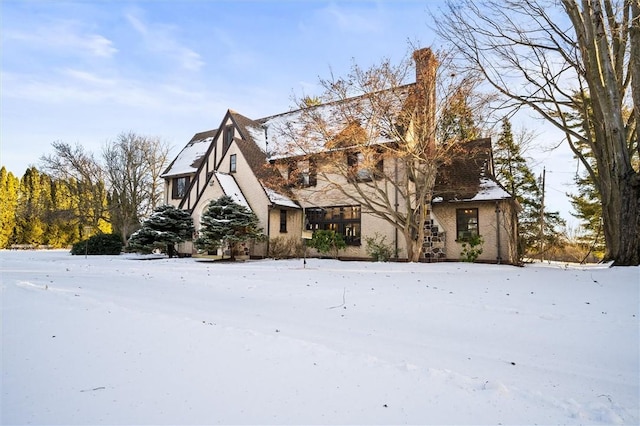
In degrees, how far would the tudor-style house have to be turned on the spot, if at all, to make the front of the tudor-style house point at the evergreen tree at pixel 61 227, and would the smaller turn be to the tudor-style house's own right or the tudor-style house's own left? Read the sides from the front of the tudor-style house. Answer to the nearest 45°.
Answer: approximately 90° to the tudor-style house's own right

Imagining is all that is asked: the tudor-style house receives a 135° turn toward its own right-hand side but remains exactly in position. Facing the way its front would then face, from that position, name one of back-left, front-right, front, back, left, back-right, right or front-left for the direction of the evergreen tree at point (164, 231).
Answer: left

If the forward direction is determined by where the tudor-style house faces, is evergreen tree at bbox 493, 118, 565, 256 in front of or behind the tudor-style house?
behind

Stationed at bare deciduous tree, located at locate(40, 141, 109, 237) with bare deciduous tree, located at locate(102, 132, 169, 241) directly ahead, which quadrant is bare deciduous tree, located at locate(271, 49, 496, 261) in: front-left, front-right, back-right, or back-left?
front-right

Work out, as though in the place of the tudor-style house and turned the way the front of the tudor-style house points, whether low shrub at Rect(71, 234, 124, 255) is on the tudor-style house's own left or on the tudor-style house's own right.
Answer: on the tudor-style house's own right

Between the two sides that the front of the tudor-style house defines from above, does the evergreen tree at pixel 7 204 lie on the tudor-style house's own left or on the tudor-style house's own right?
on the tudor-style house's own right

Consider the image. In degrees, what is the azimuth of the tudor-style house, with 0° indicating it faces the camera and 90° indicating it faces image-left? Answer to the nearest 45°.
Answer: approximately 45°

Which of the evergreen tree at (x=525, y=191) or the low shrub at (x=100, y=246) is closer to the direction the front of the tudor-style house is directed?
the low shrub
